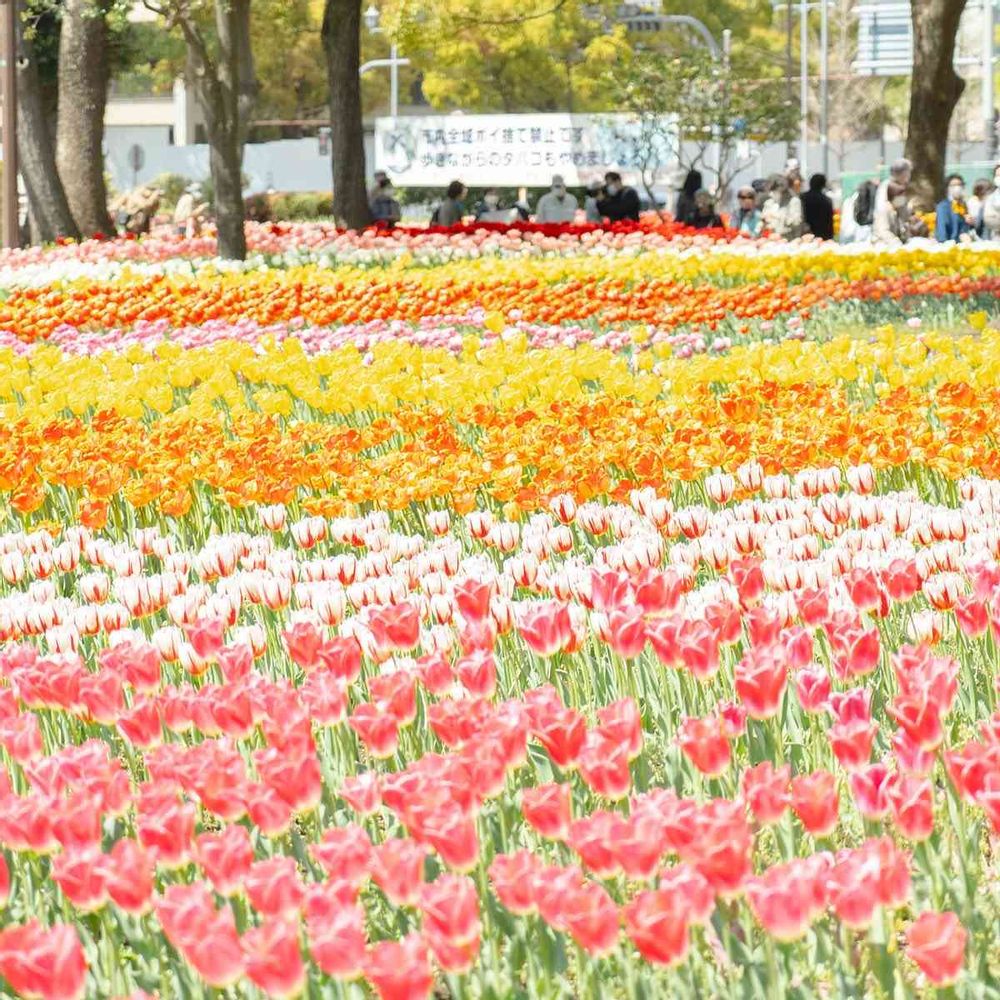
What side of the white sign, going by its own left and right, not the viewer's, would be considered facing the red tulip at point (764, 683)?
front

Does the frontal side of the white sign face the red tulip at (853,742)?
yes

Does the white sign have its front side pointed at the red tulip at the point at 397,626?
yes

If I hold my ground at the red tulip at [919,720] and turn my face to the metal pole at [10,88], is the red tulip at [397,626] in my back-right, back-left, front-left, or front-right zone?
front-left

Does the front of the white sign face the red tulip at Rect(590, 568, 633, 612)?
yes

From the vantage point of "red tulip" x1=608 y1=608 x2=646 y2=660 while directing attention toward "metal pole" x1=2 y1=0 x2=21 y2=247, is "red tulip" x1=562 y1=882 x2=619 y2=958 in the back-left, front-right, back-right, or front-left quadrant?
back-left

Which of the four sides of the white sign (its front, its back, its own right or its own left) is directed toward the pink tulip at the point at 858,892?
front

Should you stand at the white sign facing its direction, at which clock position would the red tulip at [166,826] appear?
The red tulip is roughly at 12 o'clock from the white sign.

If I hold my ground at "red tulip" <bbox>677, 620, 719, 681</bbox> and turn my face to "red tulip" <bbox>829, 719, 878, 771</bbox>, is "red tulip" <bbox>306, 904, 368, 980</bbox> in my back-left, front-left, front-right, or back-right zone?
front-right

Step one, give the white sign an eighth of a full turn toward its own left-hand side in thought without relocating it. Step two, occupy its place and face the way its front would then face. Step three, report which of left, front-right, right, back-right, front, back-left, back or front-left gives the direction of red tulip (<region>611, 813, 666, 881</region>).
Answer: front-right

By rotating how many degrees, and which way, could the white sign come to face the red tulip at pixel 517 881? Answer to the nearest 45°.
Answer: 0° — it already faces it

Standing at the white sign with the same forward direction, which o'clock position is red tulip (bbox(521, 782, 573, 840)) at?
The red tulip is roughly at 12 o'clock from the white sign.

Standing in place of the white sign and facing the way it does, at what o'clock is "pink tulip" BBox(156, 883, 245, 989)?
The pink tulip is roughly at 12 o'clock from the white sign.

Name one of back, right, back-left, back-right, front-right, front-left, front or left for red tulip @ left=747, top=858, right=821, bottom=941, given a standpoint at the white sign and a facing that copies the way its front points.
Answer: front

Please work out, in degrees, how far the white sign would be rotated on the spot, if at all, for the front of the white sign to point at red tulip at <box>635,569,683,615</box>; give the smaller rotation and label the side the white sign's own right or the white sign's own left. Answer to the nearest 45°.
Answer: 0° — it already faces it

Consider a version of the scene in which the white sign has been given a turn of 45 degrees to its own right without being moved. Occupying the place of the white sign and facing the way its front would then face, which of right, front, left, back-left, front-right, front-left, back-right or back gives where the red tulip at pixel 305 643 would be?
front-left

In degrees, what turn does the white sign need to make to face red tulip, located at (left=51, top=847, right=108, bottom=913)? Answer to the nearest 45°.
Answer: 0° — it already faces it

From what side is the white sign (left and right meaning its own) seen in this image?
front

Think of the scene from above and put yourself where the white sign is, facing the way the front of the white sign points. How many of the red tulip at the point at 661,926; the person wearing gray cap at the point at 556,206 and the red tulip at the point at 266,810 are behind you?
0
